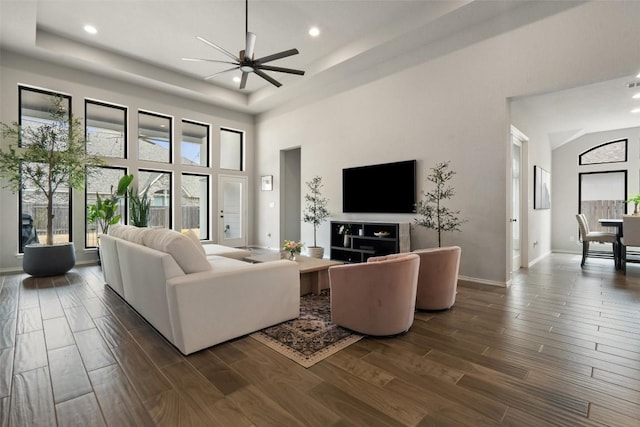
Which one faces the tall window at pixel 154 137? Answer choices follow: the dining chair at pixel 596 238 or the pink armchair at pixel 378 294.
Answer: the pink armchair

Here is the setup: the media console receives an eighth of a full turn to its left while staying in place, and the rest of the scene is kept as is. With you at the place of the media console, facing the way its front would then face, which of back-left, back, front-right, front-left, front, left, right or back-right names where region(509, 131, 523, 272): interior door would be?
left

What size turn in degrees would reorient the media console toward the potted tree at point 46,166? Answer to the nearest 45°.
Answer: approximately 45° to its right

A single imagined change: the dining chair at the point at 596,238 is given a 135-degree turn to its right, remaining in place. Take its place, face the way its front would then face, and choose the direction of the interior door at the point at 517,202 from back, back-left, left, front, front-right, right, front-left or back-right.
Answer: front

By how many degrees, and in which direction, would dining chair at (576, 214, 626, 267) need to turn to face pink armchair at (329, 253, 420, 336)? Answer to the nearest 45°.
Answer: approximately 90° to its right

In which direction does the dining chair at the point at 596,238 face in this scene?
to the viewer's right

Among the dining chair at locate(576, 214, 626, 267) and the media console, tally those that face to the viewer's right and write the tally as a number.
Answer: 1

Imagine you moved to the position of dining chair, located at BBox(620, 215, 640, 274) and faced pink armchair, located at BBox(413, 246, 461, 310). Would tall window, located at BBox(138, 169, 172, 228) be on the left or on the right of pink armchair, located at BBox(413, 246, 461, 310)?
right

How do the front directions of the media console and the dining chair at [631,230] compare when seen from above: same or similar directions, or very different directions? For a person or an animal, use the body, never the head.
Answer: very different directions

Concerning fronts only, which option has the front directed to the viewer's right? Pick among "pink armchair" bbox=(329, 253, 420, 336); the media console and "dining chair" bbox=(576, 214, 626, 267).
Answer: the dining chair

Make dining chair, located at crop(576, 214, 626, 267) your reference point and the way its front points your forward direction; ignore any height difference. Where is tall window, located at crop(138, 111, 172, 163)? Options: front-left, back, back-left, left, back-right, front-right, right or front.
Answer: back-right

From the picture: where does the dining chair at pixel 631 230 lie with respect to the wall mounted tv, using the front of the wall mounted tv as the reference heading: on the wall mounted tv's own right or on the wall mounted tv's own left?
on the wall mounted tv's own left

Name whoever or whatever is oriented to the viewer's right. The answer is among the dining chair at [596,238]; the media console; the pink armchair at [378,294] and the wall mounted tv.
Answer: the dining chair

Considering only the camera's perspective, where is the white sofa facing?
facing away from the viewer and to the right of the viewer

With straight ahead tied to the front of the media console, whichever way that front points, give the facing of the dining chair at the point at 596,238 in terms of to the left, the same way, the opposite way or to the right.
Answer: to the left
